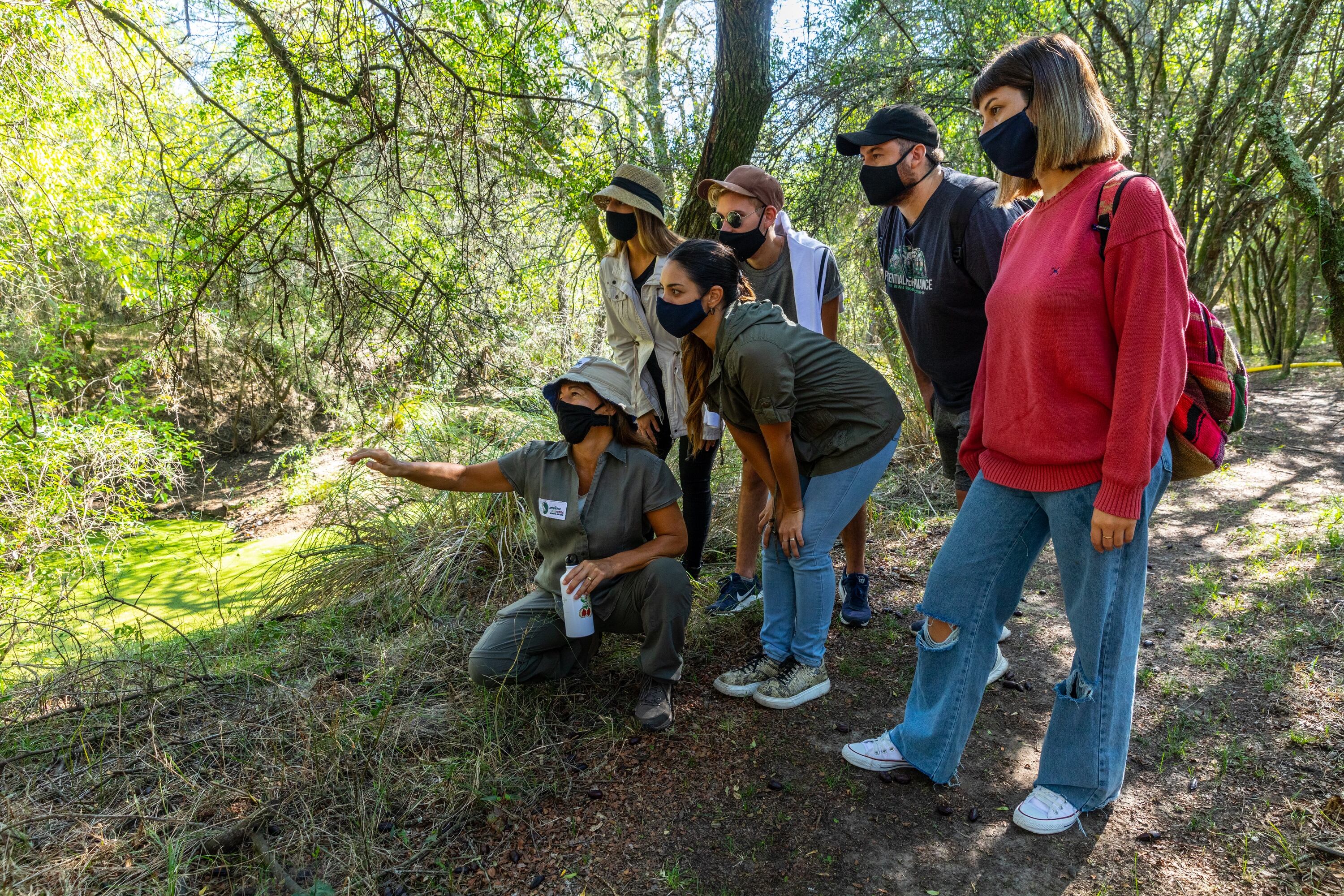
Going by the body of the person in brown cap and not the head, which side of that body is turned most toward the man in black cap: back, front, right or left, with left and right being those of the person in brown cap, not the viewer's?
left

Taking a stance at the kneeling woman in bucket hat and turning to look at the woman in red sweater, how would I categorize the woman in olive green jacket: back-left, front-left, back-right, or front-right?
front-left

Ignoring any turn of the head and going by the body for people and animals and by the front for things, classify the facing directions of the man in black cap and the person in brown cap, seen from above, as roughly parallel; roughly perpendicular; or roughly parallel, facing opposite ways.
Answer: roughly parallel

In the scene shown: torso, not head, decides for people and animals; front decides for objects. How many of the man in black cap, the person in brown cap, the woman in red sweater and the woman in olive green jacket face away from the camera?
0

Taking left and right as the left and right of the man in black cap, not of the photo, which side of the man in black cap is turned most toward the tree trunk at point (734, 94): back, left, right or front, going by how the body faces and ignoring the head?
right

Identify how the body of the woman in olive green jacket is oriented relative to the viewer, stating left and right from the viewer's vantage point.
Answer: facing to the left of the viewer

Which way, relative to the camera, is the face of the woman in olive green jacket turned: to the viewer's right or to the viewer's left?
to the viewer's left

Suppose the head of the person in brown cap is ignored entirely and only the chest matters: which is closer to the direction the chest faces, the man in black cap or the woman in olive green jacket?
the woman in olive green jacket

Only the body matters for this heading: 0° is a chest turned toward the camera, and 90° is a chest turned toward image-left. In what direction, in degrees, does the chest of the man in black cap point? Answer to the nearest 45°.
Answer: approximately 45°

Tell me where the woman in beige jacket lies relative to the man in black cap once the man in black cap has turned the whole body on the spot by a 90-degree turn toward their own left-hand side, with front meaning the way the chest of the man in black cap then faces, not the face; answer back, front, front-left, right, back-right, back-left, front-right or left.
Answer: back-right

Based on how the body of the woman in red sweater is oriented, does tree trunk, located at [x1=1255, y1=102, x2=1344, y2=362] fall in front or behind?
behind

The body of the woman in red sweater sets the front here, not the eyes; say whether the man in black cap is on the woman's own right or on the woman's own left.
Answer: on the woman's own right

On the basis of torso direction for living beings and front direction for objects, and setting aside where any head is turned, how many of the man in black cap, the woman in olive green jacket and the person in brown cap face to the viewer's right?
0

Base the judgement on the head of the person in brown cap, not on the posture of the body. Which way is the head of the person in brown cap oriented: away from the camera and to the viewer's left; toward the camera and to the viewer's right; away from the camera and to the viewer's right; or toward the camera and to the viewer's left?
toward the camera and to the viewer's left

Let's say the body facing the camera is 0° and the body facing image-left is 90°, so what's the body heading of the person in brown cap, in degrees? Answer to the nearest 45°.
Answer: approximately 45°

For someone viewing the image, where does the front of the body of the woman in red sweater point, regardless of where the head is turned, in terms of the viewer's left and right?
facing the viewer and to the left of the viewer
